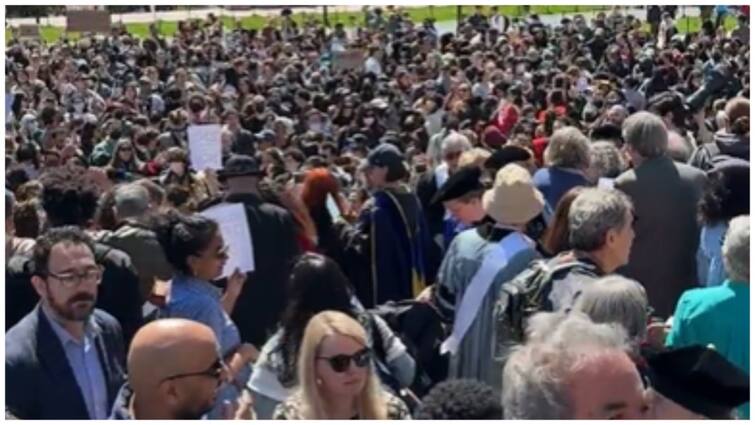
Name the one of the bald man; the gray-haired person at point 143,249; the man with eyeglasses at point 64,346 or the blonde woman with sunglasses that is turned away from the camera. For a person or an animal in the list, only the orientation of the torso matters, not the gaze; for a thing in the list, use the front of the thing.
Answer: the gray-haired person

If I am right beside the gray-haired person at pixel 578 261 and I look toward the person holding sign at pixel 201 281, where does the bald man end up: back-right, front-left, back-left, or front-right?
front-left

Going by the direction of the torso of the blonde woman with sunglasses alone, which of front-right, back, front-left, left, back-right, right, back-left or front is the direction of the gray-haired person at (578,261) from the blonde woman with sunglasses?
left

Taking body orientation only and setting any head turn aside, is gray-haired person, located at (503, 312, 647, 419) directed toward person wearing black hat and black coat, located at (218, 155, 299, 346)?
no

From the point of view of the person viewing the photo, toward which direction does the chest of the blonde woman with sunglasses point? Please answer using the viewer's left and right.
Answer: facing the viewer and to the right of the viewer

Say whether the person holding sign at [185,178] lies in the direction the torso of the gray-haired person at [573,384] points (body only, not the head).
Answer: no

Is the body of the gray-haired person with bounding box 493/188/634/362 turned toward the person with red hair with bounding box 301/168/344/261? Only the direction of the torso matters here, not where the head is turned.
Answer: no

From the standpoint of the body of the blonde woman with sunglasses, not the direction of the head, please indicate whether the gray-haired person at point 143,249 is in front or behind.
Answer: behind

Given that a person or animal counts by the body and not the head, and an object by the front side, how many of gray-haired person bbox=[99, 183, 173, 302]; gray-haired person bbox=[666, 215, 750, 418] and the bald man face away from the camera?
2

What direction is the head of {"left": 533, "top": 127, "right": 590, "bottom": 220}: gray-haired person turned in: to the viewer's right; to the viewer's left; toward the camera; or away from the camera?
away from the camera

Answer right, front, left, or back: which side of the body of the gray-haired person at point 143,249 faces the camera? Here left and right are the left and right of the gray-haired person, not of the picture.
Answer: back

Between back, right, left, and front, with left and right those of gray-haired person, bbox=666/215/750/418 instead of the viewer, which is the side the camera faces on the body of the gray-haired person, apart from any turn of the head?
back

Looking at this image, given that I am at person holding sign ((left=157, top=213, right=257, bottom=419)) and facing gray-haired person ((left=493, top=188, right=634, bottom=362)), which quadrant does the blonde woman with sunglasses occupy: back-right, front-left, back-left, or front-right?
front-right
